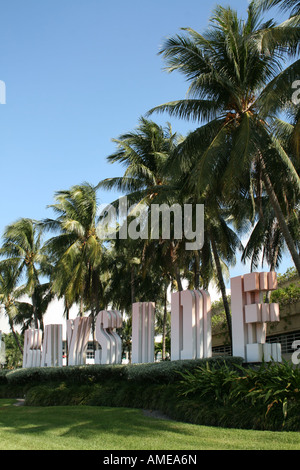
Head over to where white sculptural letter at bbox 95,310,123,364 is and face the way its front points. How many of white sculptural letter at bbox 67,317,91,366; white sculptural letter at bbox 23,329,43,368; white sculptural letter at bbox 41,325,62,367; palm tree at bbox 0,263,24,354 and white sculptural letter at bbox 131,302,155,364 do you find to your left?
1

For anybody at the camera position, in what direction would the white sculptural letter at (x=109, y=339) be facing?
facing the viewer and to the left of the viewer

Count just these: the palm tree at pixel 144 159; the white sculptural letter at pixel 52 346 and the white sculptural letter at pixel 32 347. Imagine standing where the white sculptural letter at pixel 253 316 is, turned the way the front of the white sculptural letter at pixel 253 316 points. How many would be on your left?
0

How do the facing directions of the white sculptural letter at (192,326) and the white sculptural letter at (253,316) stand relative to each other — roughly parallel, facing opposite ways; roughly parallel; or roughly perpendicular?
roughly parallel

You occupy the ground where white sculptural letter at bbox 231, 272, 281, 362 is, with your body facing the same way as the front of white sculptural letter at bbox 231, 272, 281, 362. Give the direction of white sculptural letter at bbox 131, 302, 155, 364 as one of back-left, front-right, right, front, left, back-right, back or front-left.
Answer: right

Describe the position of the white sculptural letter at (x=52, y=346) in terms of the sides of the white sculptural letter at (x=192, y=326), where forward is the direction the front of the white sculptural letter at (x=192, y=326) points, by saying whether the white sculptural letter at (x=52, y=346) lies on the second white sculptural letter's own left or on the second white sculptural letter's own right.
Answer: on the second white sculptural letter's own right

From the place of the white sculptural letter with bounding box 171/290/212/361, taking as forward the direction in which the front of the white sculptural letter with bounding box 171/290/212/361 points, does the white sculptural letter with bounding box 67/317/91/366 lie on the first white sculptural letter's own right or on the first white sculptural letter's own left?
on the first white sculptural letter's own right

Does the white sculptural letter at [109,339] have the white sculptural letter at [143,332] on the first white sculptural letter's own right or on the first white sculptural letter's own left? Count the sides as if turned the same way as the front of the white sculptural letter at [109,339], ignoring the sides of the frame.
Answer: on the first white sculptural letter's own left

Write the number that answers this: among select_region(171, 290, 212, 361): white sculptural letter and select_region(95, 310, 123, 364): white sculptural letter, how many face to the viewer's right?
0

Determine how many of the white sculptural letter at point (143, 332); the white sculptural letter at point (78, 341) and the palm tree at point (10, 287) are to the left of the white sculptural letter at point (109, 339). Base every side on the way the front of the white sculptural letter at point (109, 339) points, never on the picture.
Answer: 1

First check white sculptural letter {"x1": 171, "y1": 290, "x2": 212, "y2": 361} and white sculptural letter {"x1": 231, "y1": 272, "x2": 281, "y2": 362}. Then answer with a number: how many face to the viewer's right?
0

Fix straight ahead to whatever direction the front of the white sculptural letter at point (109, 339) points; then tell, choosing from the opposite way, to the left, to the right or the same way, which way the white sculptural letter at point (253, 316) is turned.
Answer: the same way

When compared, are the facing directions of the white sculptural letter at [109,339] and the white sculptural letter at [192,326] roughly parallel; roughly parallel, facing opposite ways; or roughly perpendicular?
roughly parallel

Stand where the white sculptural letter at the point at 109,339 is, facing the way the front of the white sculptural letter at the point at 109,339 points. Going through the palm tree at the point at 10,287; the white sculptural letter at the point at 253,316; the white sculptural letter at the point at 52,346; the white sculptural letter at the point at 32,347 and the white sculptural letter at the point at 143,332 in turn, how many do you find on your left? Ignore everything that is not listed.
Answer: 2
